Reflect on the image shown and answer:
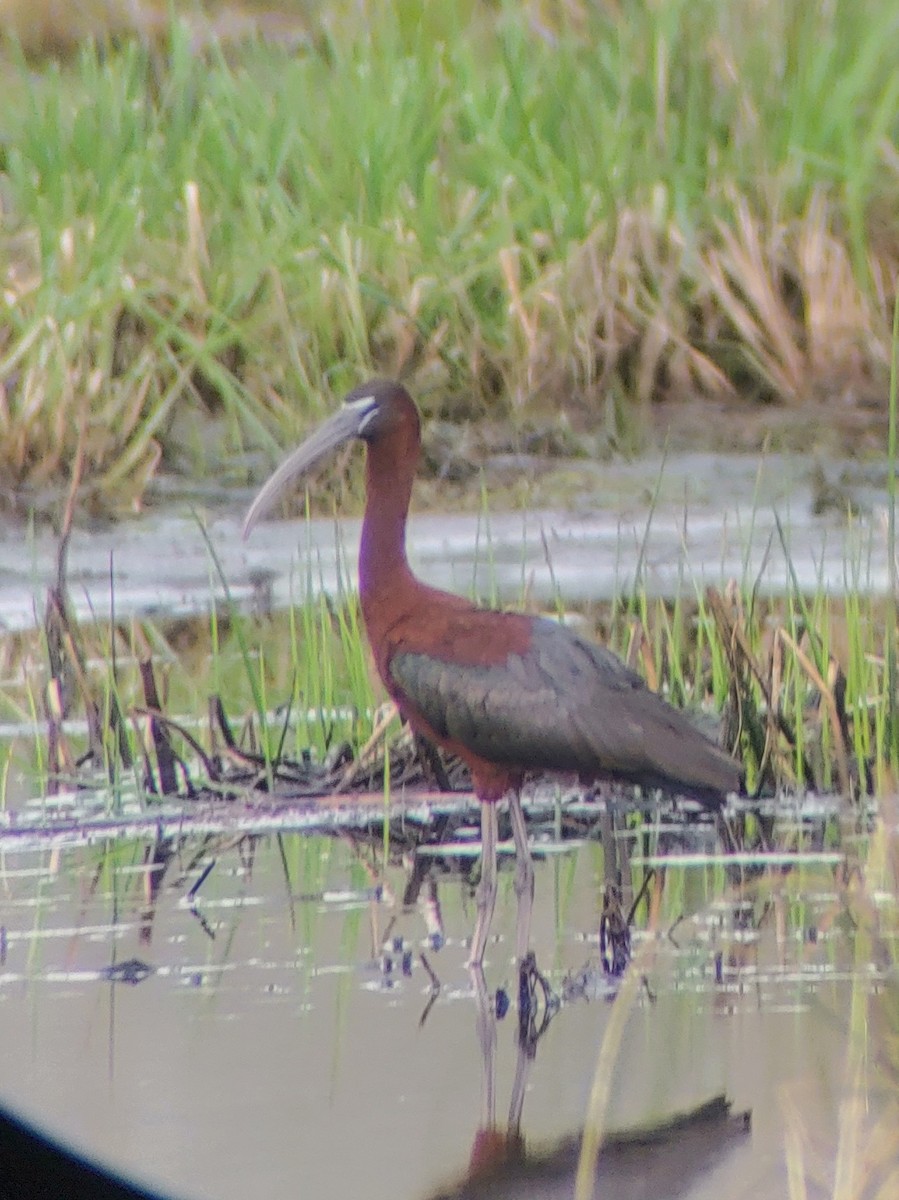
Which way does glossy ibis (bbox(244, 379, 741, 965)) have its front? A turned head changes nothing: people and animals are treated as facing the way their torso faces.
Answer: to the viewer's left
